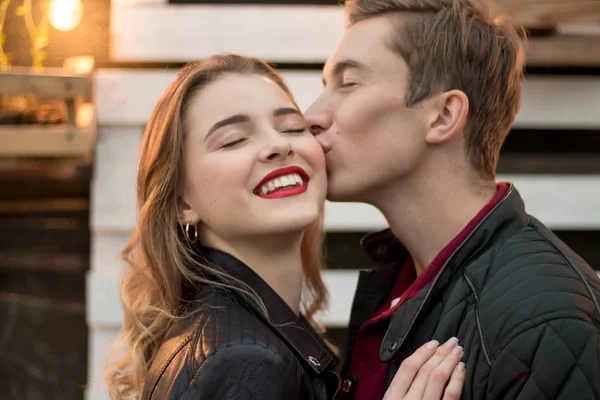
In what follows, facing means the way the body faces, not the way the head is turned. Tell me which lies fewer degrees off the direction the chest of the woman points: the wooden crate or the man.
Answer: the man

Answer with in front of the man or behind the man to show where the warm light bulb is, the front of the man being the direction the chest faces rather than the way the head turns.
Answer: in front

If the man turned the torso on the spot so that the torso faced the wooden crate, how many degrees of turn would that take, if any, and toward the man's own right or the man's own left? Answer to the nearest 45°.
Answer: approximately 90° to the man's own right

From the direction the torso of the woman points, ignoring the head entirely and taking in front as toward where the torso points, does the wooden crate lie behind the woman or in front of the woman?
behind

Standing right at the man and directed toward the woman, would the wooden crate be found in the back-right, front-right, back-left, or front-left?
front-right

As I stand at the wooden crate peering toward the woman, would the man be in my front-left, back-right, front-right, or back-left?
front-left

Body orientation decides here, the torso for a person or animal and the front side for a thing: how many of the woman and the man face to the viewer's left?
1

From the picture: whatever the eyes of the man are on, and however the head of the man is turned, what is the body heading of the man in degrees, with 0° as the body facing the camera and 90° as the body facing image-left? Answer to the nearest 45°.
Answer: approximately 90°
